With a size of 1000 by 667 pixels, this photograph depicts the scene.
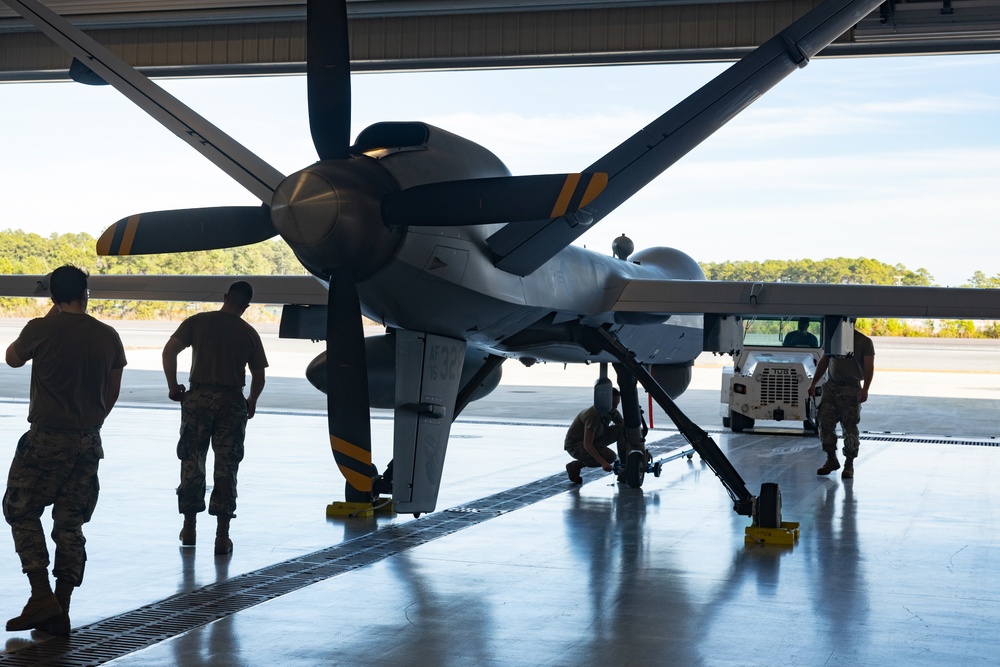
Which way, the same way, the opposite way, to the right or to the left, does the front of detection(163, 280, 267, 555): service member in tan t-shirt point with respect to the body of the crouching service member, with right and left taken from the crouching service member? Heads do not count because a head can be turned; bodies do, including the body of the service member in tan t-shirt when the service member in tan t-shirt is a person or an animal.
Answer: to the left

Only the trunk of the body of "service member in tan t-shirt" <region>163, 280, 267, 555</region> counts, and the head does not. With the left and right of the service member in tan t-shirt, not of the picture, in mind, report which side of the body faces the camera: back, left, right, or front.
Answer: back

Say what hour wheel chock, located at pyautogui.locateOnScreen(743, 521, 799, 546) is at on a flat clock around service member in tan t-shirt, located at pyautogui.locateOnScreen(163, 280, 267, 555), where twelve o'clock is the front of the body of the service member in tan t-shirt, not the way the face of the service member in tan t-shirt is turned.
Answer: The wheel chock is roughly at 3 o'clock from the service member in tan t-shirt.

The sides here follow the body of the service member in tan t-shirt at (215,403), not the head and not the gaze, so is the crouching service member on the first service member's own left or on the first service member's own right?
on the first service member's own right

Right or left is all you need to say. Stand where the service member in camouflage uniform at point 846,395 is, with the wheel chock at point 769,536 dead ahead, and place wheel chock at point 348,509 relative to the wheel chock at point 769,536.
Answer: right

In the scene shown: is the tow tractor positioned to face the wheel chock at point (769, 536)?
yes

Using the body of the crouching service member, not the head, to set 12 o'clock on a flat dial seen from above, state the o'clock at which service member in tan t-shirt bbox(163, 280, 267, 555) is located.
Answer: The service member in tan t-shirt is roughly at 4 o'clock from the crouching service member.

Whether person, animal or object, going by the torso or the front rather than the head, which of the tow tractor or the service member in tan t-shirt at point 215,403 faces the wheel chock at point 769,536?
the tow tractor

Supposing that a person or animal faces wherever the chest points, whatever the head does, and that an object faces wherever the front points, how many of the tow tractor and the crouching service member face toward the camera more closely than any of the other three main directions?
1

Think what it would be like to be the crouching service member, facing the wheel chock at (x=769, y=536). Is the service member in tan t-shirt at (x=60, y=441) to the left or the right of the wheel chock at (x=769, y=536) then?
right

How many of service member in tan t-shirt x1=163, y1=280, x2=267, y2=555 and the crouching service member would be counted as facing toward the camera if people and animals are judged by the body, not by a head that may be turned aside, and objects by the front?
0

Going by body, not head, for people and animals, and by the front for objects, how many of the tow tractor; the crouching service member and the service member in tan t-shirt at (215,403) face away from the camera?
1

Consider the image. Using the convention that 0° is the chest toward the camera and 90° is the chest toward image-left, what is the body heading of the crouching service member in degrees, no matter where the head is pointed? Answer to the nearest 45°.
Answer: approximately 270°

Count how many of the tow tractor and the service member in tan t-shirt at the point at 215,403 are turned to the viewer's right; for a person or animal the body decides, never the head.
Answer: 0
